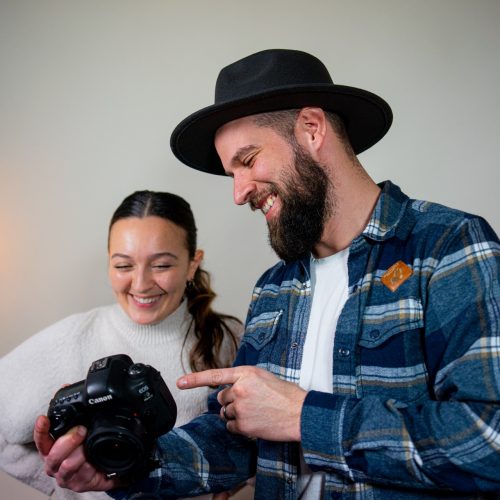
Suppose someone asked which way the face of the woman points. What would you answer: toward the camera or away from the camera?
toward the camera

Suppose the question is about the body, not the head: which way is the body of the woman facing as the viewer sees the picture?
toward the camera
